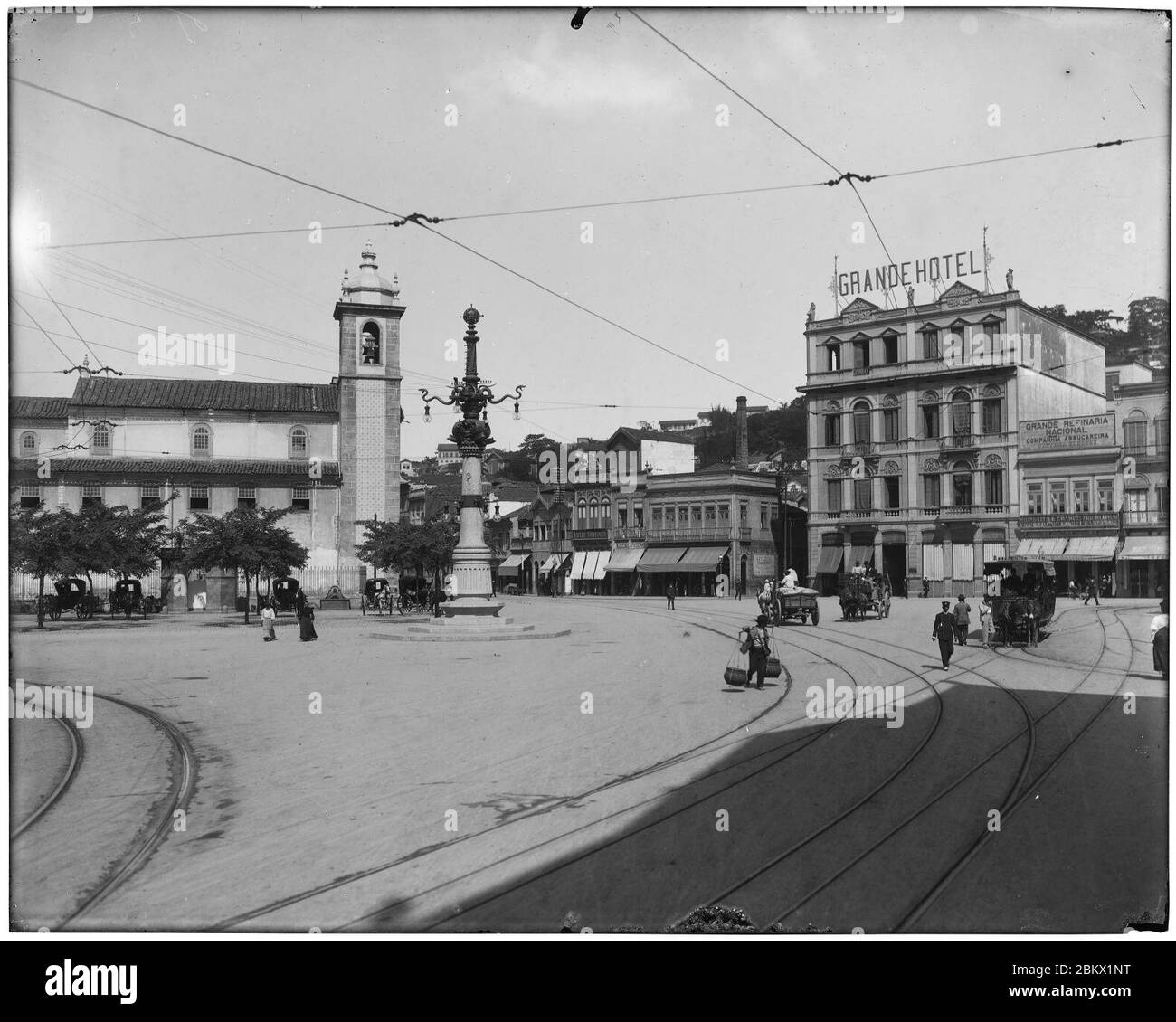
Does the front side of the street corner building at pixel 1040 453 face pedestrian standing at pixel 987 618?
yes

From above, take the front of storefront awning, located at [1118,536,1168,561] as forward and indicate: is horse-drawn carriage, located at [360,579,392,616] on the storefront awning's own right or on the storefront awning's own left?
on the storefront awning's own right

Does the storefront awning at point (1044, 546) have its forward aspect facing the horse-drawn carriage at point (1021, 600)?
yes

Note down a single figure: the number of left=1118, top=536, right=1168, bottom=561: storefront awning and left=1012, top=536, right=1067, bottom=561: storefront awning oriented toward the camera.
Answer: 2

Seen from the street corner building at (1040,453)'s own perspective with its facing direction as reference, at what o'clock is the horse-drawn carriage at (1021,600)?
The horse-drawn carriage is roughly at 12 o'clock from the street corner building.

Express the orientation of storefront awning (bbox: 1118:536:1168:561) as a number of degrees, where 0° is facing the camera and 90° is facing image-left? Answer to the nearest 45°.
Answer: approximately 0°

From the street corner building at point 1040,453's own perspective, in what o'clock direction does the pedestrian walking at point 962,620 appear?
The pedestrian walking is roughly at 12 o'clock from the street corner building.
